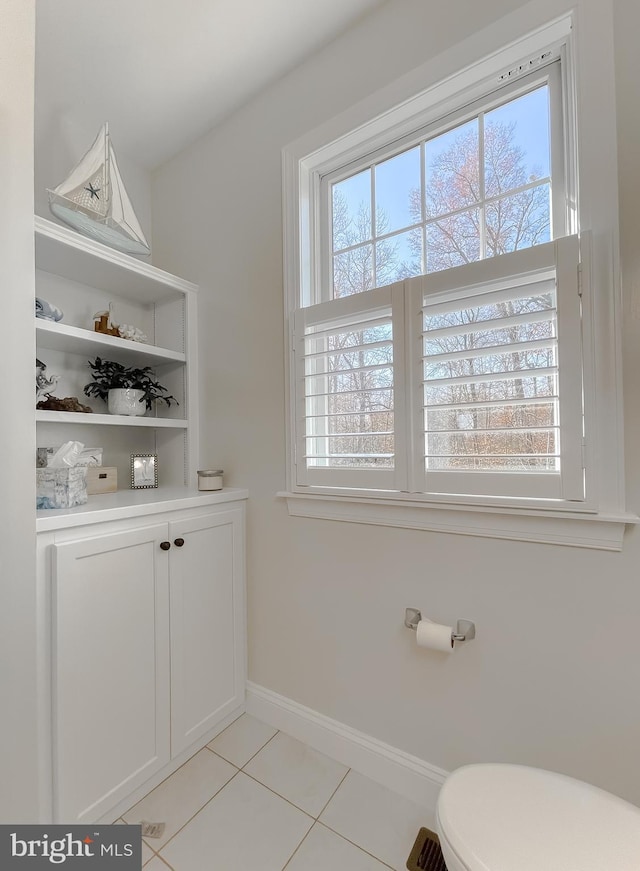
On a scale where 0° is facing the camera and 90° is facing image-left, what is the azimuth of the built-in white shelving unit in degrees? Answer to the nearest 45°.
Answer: approximately 315°

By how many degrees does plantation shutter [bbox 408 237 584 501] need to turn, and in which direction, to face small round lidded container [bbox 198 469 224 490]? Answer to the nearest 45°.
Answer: approximately 45° to its right

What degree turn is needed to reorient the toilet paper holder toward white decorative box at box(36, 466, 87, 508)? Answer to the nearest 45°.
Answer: approximately 45° to its right

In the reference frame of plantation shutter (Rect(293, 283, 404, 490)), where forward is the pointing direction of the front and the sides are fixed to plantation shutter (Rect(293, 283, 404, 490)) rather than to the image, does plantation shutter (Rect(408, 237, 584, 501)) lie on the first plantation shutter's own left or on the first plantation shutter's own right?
on the first plantation shutter's own left

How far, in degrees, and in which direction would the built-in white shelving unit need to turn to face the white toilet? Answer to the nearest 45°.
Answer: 0° — it already faces it

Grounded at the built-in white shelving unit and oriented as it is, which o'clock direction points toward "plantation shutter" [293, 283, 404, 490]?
The plantation shutter is roughly at 12 o'clock from the built-in white shelving unit.
